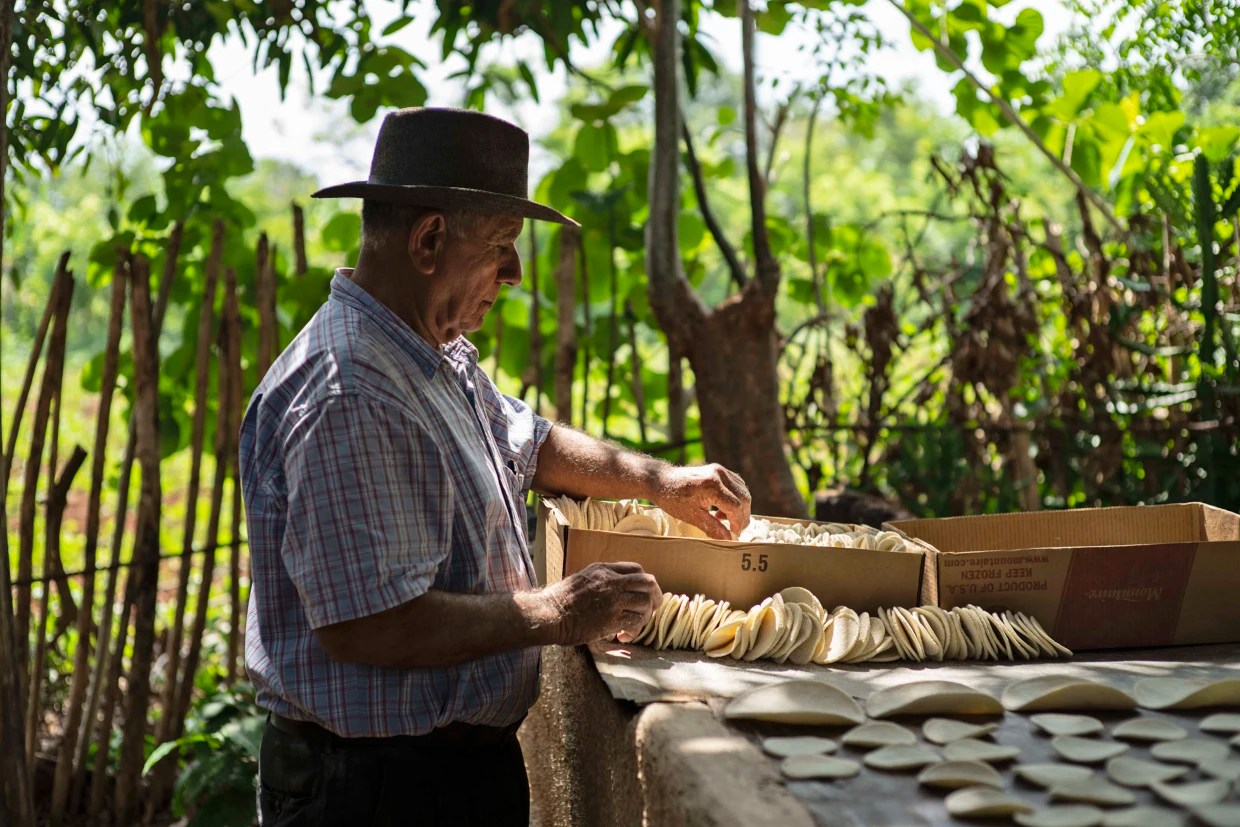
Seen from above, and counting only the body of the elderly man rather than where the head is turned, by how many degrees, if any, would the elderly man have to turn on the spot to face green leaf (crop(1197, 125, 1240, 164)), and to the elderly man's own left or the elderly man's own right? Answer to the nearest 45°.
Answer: approximately 45° to the elderly man's own left

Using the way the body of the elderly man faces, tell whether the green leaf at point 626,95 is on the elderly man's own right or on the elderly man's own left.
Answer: on the elderly man's own left

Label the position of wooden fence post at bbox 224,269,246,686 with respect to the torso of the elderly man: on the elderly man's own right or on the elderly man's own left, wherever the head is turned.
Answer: on the elderly man's own left

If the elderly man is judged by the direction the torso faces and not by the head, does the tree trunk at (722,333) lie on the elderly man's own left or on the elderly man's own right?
on the elderly man's own left

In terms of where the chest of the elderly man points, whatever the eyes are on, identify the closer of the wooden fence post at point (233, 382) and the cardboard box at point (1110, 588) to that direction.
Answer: the cardboard box

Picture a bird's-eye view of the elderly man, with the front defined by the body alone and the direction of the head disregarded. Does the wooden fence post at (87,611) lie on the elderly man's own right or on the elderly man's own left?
on the elderly man's own left

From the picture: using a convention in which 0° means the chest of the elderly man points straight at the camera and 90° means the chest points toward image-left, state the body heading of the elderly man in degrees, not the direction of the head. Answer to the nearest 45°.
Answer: approximately 270°

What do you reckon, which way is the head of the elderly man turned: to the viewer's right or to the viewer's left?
to the viewer's right

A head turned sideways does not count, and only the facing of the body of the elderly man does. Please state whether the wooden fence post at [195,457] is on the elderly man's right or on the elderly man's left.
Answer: on the elderly man's left
